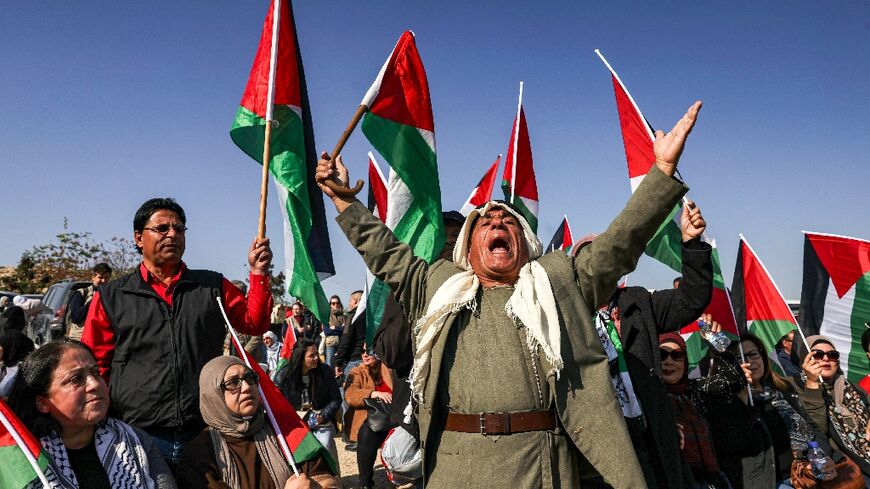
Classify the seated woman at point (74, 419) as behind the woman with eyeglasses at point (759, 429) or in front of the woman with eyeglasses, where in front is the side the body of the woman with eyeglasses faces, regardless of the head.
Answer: in front

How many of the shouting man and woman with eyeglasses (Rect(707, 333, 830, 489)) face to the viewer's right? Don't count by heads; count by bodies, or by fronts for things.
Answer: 0

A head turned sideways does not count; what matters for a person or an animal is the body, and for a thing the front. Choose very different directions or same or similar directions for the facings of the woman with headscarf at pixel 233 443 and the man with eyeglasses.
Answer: same or similar directions

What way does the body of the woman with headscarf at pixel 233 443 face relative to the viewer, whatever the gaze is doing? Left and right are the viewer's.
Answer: facing the viewer and to the right of the viewer

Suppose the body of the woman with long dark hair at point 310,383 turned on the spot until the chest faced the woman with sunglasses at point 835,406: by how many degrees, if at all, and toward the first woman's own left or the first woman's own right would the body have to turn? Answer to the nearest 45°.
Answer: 0° — they already face them

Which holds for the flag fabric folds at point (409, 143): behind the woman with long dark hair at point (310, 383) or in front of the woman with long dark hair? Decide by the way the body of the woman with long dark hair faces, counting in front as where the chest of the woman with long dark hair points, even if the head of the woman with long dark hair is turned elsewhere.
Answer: in front

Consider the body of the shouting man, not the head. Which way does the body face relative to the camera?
toward the camera

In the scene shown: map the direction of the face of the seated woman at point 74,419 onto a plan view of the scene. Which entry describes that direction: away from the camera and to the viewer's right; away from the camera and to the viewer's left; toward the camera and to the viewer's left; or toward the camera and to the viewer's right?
toward the camera and to the viewer's right

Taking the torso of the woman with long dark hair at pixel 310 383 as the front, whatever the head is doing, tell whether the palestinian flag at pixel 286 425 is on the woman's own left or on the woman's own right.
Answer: on the woman's own right
